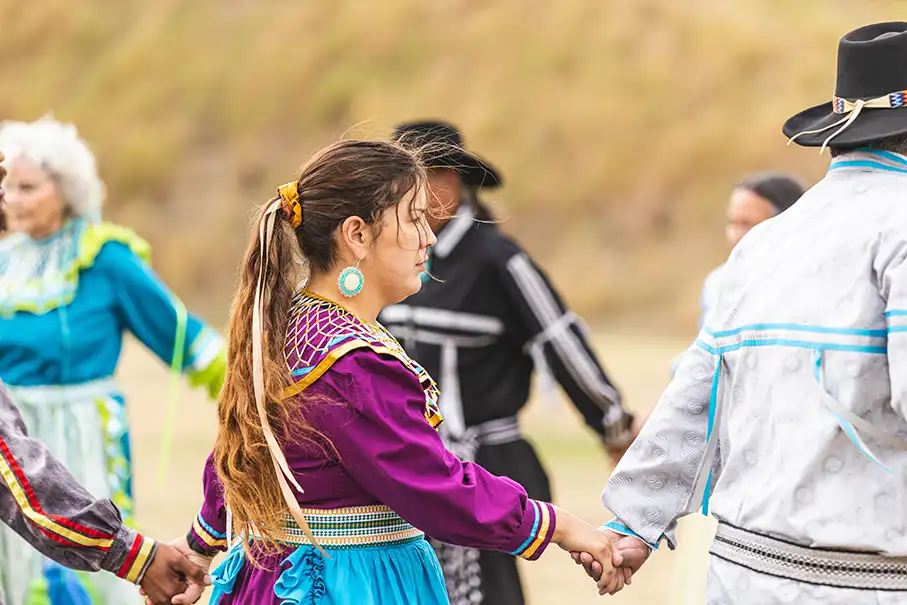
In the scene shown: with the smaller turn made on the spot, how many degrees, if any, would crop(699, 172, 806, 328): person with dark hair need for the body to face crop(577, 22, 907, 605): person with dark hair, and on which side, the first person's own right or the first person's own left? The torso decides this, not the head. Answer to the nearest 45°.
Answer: approximately 45° to the first person's own left

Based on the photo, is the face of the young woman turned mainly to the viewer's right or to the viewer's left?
to the viewer's right

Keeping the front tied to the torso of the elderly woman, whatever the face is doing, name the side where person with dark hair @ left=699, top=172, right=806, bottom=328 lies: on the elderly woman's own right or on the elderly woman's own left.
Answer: on the elderly woman's own left

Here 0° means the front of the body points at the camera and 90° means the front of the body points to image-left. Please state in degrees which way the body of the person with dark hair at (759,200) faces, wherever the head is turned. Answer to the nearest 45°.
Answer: approximately 45°

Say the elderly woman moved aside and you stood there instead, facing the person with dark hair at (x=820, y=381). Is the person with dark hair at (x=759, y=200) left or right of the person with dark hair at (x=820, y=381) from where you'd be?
left
